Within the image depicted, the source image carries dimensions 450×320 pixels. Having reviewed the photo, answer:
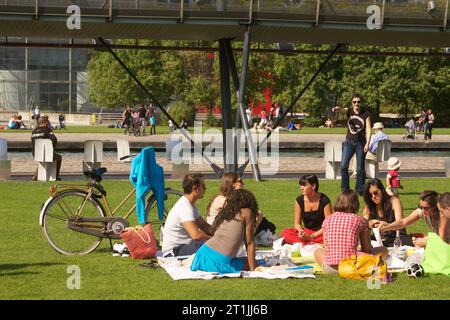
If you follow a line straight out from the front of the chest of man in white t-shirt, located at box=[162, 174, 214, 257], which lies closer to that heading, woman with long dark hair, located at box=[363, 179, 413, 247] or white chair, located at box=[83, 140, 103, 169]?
the woman with long dark hair

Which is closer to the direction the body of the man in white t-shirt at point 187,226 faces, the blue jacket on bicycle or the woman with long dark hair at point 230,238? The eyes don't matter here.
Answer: the woman with long dark hair

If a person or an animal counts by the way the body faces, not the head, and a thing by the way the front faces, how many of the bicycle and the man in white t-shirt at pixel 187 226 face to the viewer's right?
2

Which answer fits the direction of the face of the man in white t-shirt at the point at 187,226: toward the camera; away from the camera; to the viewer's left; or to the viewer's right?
to the viewer's right

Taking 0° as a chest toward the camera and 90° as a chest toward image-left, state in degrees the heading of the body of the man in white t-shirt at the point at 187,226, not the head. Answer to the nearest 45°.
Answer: approximately 270°

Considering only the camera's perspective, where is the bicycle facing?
facing to the right of the viewer
